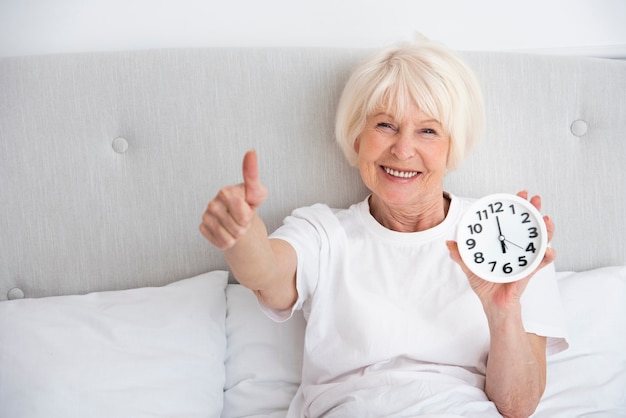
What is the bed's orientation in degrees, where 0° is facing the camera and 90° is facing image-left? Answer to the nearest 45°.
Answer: approximately 0°
